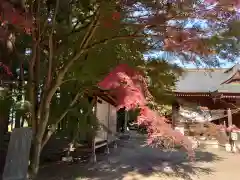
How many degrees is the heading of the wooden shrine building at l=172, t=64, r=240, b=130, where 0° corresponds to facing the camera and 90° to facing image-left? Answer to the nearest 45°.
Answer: approximately 0°

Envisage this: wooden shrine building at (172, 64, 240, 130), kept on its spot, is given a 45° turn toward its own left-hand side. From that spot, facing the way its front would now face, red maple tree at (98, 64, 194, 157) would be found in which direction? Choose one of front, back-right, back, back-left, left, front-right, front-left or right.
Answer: front-right
